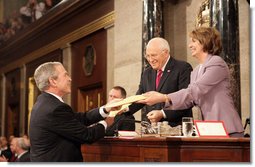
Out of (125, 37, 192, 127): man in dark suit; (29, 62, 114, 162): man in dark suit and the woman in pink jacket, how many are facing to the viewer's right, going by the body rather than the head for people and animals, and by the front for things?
1

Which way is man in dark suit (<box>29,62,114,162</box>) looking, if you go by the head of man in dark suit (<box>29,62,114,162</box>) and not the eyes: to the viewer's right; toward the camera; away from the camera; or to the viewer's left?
to the viewer's right

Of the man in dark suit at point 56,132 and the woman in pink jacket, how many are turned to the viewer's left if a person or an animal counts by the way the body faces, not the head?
1

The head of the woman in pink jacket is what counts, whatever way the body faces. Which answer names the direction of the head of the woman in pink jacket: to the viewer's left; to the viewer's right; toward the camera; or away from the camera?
to the viewer's left

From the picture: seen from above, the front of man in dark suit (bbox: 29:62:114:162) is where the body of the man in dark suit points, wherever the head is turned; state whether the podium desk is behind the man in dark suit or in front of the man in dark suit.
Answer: in front

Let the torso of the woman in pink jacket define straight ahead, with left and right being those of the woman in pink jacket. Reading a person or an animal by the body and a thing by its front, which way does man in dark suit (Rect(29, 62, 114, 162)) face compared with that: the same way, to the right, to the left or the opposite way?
the opposite way

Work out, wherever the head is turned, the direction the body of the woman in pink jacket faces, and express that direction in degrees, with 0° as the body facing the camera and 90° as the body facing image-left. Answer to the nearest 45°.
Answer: approximately 90°

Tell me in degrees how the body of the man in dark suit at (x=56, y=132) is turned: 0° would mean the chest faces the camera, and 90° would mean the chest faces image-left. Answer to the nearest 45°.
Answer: approximately 270°

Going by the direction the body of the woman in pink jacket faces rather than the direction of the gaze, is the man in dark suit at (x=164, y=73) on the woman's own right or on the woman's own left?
on the woman's own right

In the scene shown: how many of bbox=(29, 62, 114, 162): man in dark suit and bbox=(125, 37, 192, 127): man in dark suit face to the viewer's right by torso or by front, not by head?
1

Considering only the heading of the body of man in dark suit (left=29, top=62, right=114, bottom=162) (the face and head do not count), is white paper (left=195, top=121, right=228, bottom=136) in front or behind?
in front
